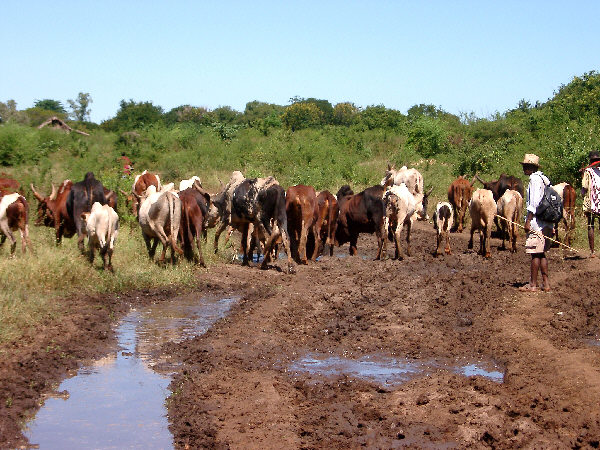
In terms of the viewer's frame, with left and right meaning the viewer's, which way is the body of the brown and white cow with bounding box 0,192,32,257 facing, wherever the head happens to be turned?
facing away from the viewer and to the left of the viewer

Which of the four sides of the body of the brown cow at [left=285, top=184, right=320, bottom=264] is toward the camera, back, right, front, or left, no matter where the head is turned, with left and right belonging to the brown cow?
back

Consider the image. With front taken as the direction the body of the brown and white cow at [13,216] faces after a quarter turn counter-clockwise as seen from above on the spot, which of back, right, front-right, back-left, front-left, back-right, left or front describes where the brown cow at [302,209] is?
back-left

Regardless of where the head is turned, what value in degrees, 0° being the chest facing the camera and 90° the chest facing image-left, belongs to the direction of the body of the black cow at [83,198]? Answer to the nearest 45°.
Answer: approximately 180°

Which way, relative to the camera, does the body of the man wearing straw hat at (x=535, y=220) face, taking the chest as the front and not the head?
to the viewer's left

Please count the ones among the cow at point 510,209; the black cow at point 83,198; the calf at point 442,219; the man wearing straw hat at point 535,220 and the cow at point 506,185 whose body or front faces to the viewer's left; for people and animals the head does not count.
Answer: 2

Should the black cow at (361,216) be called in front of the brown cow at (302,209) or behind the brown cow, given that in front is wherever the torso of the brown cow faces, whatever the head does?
in front

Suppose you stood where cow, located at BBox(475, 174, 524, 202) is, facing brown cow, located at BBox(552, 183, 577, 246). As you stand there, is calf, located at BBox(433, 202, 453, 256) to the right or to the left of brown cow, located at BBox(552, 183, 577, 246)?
right

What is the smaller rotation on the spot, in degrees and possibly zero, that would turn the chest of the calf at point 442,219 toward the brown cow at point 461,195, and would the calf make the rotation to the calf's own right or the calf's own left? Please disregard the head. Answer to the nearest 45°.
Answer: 0° — it already faces it

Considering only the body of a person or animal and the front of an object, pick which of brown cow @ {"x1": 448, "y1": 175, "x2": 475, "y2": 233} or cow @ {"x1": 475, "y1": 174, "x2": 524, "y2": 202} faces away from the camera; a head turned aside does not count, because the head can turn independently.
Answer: the brown cow

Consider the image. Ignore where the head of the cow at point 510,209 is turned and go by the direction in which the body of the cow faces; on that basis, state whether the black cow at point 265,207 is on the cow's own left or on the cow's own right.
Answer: on the cow's own left
